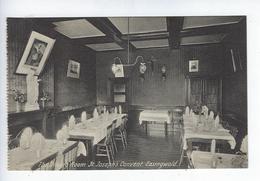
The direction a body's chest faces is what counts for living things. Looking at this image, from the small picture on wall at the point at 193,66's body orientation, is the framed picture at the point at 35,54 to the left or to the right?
on its right

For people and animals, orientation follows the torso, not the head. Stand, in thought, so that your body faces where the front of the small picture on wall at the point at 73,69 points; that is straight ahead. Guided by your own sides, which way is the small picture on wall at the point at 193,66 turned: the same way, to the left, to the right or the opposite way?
to the right

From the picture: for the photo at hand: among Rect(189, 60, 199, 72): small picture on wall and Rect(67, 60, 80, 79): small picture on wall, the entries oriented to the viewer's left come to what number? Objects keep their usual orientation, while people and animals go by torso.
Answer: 0

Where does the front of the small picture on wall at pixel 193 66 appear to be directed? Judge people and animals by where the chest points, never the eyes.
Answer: toward the camera
